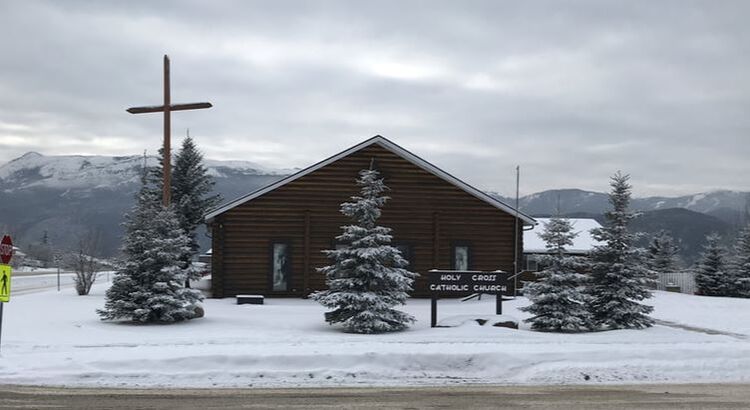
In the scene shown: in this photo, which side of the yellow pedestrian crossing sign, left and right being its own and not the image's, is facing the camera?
front

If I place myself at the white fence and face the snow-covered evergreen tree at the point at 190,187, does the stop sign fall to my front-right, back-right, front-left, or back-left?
front-left

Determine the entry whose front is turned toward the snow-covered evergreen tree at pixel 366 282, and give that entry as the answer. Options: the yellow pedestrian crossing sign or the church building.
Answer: the church building

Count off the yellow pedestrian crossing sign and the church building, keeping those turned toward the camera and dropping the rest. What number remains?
2

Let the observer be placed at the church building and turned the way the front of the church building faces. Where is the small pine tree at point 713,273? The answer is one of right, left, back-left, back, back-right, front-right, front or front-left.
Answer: back-left

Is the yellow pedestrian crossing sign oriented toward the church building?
no

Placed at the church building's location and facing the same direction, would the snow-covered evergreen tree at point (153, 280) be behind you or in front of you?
in front

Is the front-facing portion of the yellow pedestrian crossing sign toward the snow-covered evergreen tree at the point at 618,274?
no

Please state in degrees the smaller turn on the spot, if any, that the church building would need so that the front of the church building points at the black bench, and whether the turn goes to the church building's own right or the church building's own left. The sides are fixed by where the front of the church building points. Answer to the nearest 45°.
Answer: approximately 45° to the church building's own right

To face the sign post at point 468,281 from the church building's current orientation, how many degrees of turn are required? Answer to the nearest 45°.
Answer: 0° — it already faces it

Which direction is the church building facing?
toward the camera

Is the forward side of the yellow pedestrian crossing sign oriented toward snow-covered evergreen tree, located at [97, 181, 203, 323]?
no
